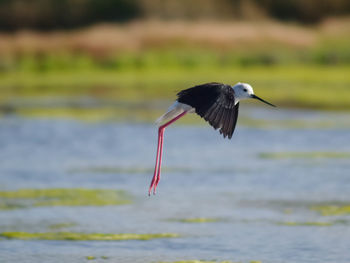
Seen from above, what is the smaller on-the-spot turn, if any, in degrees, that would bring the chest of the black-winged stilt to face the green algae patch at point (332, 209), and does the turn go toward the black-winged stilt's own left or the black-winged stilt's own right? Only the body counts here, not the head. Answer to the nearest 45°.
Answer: approximately 45° to the black-winged stilt's own left

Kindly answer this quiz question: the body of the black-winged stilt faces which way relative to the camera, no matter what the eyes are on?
to the viewer's right

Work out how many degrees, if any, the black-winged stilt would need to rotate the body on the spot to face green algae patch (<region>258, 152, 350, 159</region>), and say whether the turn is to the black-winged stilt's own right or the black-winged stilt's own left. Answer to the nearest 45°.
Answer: approximately 90° to the black-winged stilt's own left

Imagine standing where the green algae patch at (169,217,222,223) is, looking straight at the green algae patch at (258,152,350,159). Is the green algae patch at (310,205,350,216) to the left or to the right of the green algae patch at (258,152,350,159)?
right
